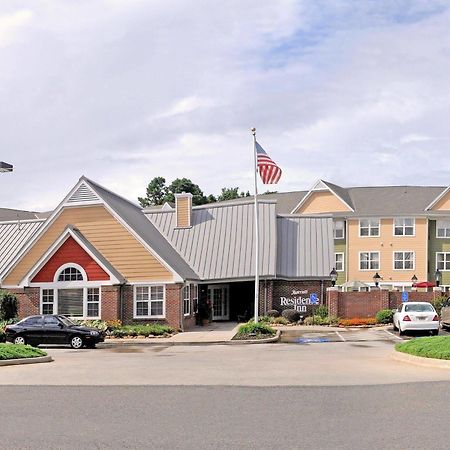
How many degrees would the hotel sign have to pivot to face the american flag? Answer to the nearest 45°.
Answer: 0° — it already faces it

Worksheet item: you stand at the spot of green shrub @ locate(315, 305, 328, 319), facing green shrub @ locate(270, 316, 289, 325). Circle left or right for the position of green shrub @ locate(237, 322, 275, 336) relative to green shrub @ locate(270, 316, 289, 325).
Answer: left

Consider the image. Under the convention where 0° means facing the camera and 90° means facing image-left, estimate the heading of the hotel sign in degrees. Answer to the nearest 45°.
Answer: approximately 0°

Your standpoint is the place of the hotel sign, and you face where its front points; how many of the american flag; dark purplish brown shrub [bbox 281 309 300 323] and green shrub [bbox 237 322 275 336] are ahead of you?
3

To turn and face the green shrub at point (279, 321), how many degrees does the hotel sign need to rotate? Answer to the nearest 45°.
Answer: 0° — it already faces it

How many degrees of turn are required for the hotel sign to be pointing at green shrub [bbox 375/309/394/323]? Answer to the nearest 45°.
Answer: approximately 45° to its left

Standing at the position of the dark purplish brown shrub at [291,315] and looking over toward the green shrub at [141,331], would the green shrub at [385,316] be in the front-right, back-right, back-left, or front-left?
back-left

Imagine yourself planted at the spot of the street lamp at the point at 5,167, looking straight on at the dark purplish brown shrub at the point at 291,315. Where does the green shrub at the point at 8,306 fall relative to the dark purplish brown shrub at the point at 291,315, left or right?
left

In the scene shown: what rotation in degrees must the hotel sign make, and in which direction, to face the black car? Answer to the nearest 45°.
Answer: approximately 45° to its right

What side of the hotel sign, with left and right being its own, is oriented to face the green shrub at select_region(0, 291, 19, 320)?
right
